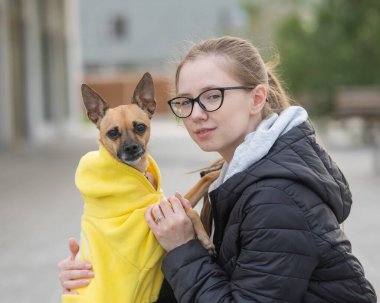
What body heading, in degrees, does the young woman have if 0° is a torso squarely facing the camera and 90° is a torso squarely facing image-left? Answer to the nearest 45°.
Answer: approximately 90°

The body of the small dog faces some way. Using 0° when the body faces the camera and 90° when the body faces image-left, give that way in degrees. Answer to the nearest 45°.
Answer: approximately 315°
